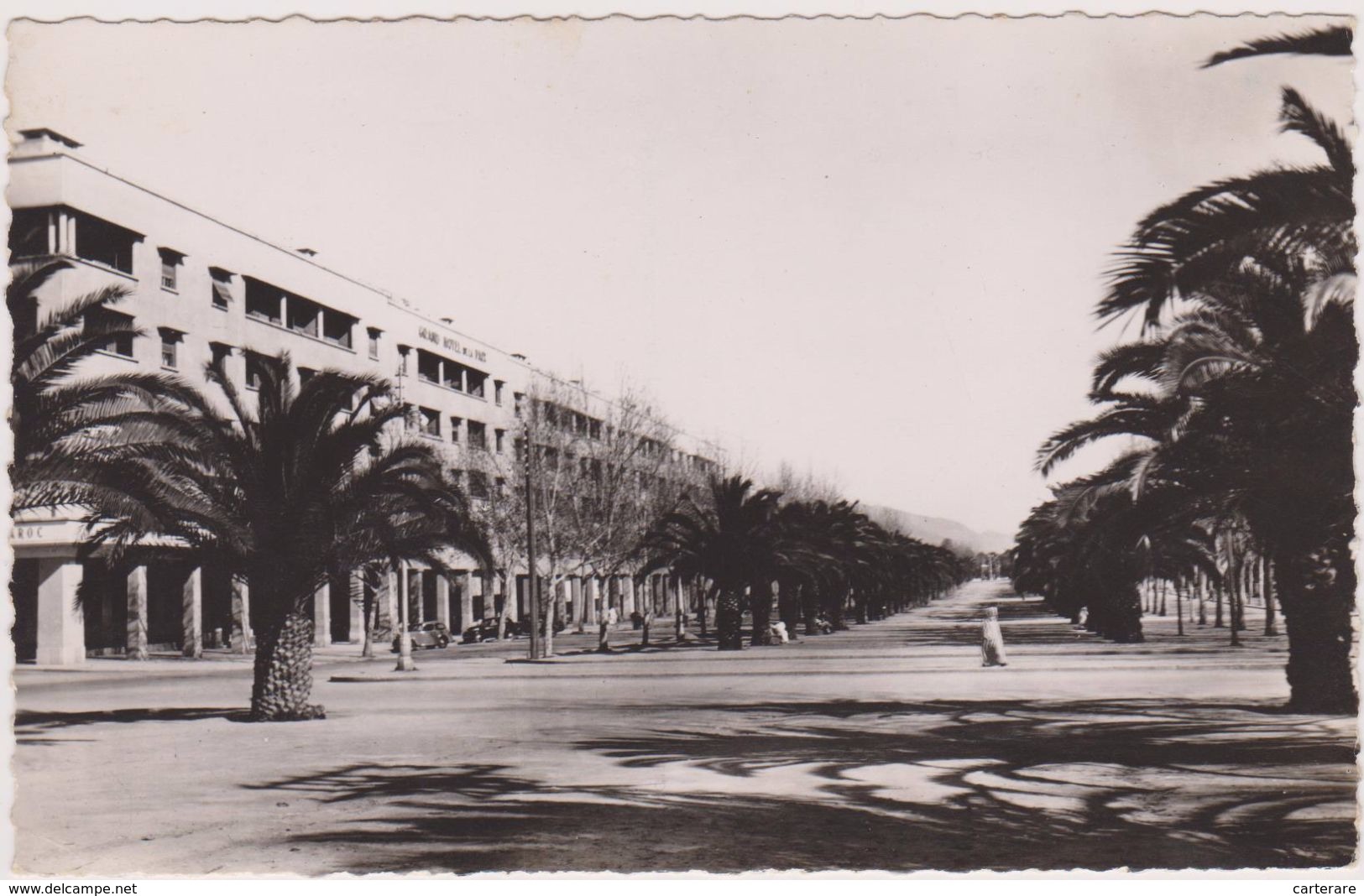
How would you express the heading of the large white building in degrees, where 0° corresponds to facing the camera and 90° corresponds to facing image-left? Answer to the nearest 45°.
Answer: approximately 315°

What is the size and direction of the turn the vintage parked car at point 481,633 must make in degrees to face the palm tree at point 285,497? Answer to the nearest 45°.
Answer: approximately 45° to its left

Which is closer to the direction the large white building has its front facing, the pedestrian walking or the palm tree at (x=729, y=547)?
the pedestrian walking

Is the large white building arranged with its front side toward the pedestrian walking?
yes

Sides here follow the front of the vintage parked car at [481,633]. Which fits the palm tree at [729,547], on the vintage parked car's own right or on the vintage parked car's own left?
on the vintage parked car's own left

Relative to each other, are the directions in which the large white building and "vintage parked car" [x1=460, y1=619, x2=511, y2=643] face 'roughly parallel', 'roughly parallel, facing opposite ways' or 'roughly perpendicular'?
roughly perpendicular
